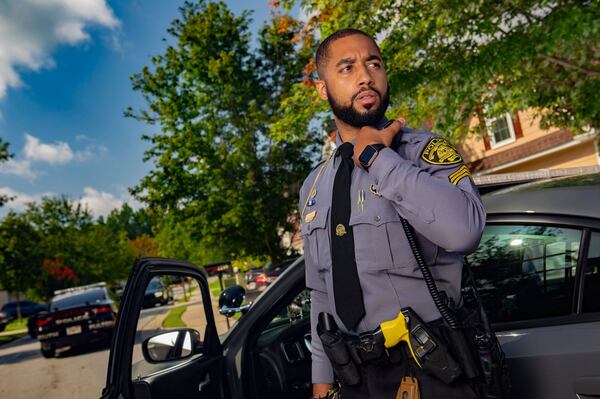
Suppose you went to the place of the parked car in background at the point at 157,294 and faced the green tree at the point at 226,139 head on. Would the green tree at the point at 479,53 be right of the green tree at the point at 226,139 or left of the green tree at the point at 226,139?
right

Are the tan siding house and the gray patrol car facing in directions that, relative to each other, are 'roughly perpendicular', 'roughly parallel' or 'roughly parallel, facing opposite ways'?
roughly perpendicular

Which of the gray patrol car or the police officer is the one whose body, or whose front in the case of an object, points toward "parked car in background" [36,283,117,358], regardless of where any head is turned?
the gray patrol car

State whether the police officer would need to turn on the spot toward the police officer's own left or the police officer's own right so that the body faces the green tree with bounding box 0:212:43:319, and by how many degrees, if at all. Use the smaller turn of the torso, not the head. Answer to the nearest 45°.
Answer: approximately 90° to the police officer's own right

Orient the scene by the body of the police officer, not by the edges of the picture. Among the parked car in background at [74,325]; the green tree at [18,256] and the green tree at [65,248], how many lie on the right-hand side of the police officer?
3

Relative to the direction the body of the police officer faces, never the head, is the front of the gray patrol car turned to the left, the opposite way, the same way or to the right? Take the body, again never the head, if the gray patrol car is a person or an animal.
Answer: to the right

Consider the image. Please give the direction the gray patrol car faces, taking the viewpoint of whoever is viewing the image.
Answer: facing away from the viewer and to the left of the viewer

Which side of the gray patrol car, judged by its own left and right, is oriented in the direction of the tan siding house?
right
